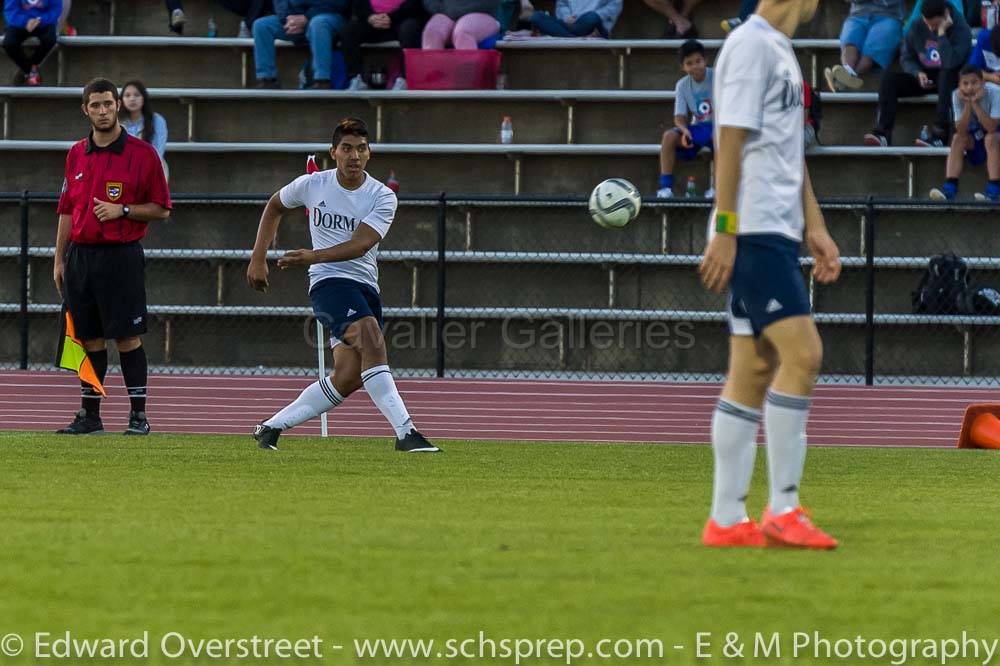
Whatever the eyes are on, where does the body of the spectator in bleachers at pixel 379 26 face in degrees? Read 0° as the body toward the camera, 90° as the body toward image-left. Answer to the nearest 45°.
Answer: approximately 0°

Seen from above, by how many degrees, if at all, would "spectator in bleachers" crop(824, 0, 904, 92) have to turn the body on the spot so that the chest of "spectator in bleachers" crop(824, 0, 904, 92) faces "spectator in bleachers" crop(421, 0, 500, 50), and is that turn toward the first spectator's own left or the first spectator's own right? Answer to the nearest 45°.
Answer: approximately 45° to the first spectator's own right

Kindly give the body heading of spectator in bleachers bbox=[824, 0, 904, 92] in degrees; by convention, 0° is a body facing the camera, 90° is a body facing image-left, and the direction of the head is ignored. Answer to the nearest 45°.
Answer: approximately 45°

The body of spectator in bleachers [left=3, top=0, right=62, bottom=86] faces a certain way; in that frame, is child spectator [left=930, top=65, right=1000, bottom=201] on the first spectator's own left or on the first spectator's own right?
on the first spectator's own left

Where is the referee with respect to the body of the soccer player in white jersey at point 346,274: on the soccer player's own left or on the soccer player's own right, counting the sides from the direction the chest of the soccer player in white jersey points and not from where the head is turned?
on the soccer player's own right

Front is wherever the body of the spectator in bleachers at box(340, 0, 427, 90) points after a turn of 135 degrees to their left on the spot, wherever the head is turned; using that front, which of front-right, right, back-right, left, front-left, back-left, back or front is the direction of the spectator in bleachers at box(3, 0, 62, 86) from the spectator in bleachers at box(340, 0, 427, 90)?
back-left

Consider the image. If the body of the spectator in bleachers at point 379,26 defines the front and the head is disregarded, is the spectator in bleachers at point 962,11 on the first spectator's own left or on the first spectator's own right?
on the first spectator's own left
